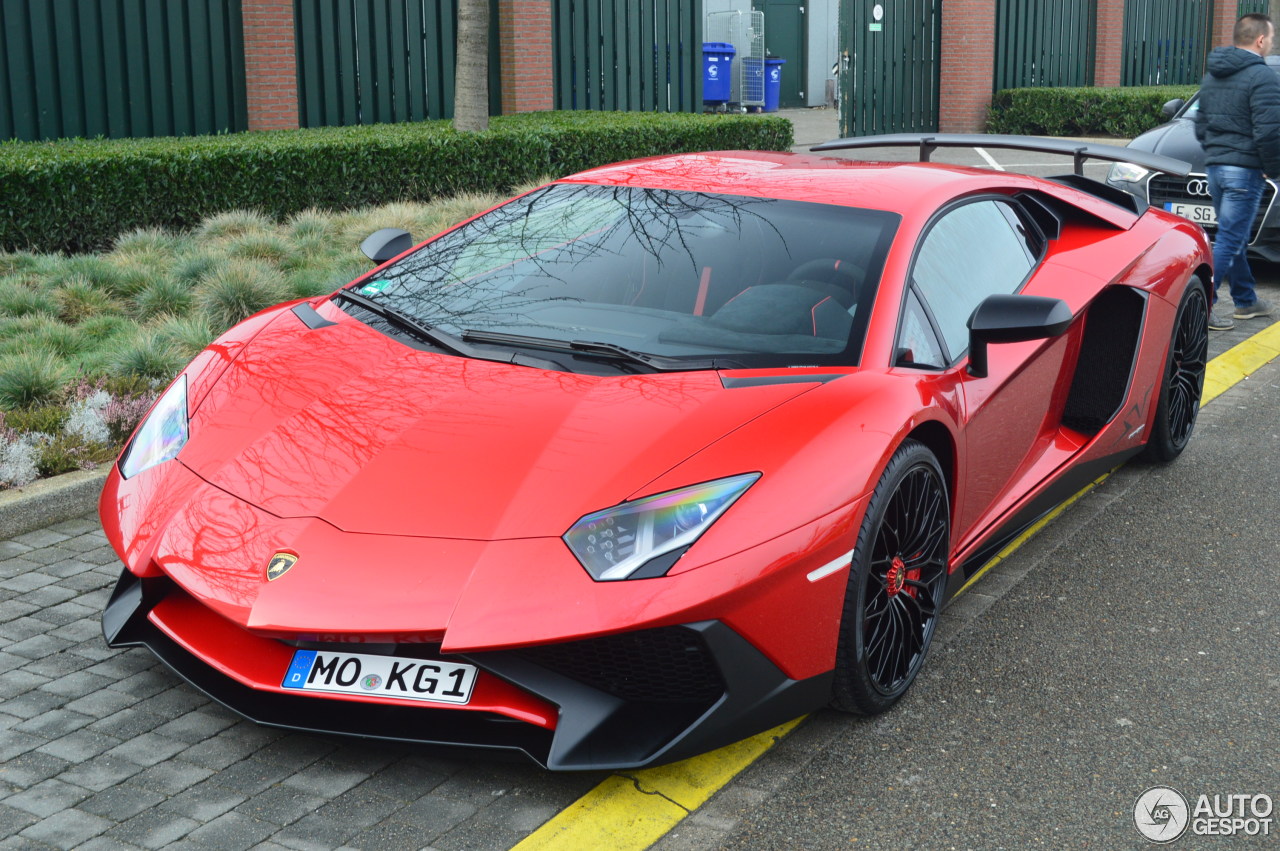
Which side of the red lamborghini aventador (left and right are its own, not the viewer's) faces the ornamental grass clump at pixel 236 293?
right

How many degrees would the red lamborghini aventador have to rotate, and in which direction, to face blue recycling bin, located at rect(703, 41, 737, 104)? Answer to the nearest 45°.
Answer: approximately 135° to its right

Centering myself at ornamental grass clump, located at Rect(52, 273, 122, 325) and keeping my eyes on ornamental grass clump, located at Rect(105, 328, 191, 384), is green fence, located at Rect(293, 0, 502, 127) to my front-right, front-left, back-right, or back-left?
back-left

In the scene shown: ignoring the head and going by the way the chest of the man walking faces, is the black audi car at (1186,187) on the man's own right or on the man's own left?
on the man's own left

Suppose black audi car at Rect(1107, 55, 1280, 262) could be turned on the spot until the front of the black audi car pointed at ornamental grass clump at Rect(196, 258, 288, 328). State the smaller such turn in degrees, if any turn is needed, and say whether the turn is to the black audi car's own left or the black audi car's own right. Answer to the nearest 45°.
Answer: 0° — it already faces it

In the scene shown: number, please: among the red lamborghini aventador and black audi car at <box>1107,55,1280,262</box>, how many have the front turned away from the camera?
0

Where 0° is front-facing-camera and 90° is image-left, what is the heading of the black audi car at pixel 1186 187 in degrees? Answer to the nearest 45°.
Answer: approximately 45°

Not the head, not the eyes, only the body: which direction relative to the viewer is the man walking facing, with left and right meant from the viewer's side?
facing away from the viewer and to the right of the viewer
